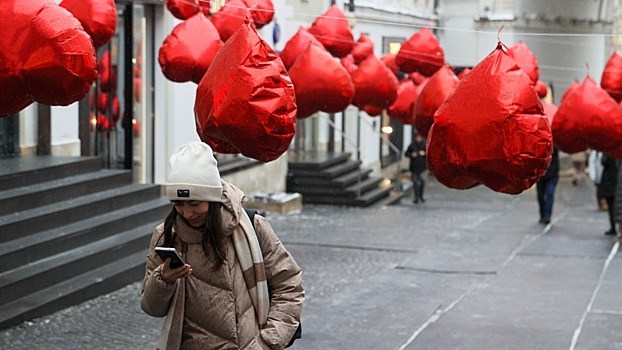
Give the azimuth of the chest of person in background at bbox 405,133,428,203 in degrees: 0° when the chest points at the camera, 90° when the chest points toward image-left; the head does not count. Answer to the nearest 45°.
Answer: approximately 0°

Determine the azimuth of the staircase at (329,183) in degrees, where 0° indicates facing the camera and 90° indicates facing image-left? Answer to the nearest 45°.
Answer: approximately 315°

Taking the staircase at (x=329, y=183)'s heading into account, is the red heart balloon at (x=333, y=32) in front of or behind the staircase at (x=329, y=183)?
in front

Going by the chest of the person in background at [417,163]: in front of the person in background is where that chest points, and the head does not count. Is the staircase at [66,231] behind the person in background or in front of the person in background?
in front

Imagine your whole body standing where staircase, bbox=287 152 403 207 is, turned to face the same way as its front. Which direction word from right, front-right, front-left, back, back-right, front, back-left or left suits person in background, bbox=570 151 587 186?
left

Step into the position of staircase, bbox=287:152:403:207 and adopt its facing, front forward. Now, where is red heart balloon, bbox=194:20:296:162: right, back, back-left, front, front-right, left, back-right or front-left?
front-right

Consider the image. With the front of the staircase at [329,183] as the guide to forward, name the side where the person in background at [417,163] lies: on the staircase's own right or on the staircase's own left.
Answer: on the staircase's own left

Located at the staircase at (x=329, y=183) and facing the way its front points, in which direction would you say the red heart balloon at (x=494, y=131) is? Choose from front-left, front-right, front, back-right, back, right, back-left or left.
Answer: front-right

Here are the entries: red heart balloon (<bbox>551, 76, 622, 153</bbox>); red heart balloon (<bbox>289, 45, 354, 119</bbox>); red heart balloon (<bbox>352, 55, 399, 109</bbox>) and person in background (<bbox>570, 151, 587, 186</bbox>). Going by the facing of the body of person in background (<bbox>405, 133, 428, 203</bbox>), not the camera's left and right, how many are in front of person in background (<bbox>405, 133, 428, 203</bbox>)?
3

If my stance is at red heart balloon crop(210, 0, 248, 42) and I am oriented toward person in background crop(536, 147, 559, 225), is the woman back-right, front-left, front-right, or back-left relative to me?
back-right
